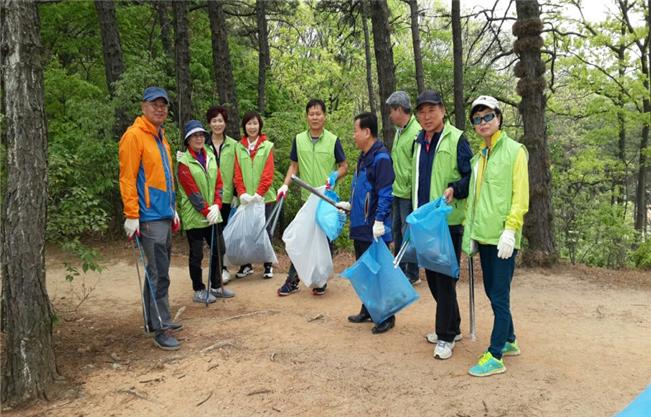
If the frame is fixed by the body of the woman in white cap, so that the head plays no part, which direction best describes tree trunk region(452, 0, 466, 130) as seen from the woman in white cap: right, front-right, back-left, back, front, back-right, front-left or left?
back-right

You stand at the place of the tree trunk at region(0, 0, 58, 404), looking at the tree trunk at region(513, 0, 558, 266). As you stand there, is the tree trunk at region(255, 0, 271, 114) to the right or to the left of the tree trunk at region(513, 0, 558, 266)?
left

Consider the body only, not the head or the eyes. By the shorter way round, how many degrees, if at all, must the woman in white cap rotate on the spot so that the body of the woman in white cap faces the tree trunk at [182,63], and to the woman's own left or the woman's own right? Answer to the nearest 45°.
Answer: approximately 90° to the woman's own right

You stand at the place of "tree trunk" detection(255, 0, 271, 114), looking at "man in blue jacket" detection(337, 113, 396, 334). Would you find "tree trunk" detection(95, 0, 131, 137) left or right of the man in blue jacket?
right

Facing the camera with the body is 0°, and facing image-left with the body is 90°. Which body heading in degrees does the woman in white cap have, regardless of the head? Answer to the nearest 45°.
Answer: approximately 45°

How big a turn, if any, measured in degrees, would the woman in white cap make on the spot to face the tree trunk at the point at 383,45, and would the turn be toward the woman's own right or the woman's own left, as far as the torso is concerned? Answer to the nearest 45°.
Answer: approximately 135° to the woman's own right

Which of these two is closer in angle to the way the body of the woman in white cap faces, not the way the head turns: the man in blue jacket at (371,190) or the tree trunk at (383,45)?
the man in blue jacket

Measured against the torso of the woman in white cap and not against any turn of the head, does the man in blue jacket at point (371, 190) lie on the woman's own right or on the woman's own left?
on the woman's own right

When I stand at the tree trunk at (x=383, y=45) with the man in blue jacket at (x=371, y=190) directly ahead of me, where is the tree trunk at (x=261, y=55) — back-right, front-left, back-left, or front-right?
back-right

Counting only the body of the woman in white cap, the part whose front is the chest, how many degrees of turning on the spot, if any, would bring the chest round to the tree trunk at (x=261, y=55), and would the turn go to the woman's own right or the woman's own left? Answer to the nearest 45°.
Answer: approximately 90° to the woman's own right

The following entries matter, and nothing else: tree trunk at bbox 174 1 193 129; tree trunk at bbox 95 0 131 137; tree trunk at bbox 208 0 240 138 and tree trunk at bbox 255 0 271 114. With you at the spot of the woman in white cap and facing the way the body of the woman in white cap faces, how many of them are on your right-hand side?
4

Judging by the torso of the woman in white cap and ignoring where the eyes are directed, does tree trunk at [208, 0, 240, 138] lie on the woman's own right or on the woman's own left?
on the woman's own right

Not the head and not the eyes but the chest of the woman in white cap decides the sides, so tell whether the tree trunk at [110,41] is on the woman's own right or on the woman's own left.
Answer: on the woman's own right
